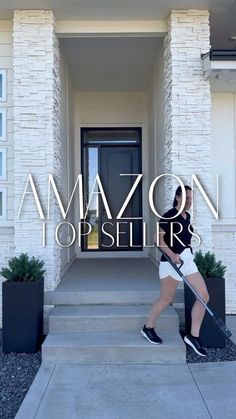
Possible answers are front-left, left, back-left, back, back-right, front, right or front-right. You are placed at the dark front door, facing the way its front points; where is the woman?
front

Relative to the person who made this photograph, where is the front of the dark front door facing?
facing the viewer

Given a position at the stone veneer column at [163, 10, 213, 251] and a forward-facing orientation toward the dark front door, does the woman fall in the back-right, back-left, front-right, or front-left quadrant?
back-left

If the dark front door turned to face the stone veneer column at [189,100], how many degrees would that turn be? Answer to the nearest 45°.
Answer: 0° — it already faces it

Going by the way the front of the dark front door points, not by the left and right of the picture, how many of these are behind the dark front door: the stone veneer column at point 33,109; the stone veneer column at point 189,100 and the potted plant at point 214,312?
0

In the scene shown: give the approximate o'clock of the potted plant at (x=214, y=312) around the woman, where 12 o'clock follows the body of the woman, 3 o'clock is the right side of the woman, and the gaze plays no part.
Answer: The potted plant is roughly at 9 o'clock from the woman.

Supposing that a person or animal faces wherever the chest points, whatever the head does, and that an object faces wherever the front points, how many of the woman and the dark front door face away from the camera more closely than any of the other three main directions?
0
